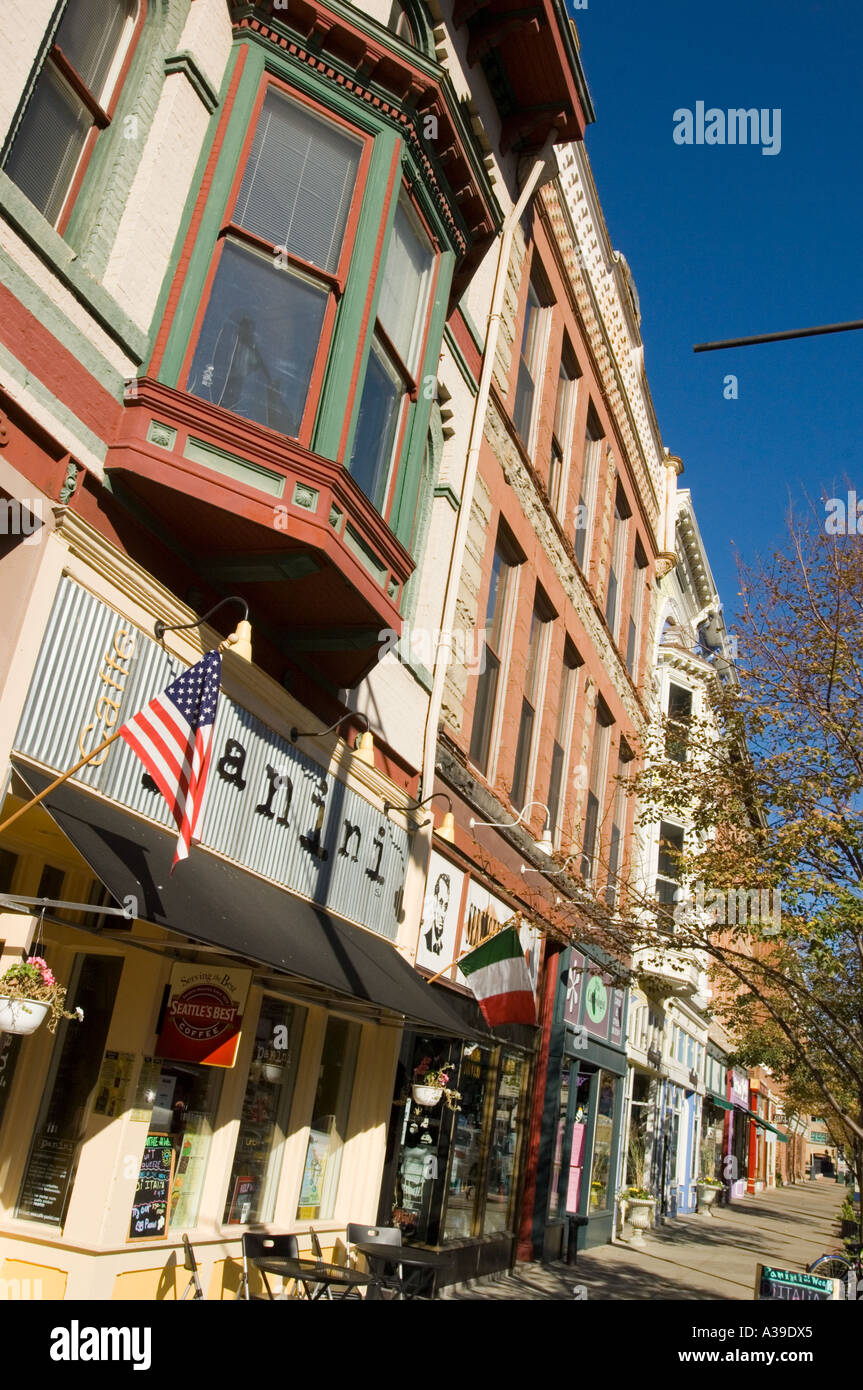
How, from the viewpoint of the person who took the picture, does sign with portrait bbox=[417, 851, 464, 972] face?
facing the viewer and to the right of the viewer

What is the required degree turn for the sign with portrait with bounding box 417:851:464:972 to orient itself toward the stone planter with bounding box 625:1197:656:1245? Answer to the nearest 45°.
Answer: approximately 135° to its left

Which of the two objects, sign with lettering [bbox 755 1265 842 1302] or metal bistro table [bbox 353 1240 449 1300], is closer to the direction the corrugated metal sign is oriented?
the sign with lettering

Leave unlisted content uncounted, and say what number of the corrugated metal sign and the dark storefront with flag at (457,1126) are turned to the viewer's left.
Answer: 0

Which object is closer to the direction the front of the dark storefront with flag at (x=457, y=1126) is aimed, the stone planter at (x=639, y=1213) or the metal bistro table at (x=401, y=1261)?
the metal bistro table

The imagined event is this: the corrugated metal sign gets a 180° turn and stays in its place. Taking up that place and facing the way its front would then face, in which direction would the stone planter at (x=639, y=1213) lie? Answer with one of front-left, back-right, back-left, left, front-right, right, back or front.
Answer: right

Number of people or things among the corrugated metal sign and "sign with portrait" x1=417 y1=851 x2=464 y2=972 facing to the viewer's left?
0

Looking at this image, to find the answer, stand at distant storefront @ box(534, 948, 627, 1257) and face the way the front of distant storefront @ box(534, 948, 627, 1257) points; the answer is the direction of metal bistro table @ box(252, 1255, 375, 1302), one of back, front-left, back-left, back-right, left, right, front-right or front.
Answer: front-right

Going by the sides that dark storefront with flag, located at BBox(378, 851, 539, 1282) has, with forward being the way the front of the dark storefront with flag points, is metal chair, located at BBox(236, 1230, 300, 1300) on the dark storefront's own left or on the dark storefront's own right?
on the dark storefront's own right

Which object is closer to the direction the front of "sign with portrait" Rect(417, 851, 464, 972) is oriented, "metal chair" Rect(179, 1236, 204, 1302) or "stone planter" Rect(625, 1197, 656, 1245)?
the metal chair

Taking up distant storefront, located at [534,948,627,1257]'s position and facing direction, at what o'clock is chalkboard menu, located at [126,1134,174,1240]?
The chalkboard menu is roughly at 2 o'clock from the distant storefront.
